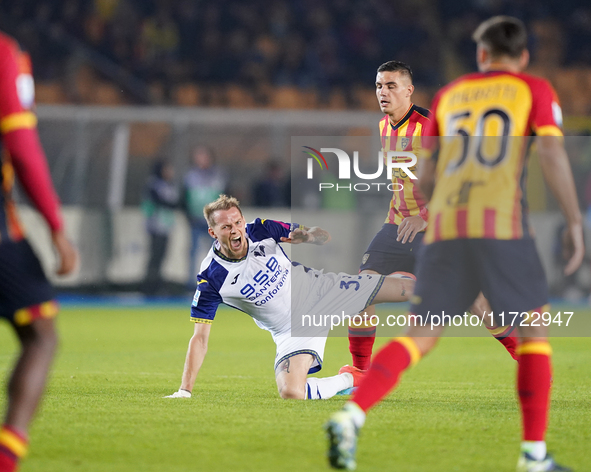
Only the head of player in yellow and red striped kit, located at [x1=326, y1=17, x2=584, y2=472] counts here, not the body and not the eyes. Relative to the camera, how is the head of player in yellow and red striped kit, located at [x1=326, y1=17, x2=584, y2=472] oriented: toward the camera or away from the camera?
away from the camera

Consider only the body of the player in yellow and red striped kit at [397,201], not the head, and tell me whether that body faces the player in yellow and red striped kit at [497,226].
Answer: no

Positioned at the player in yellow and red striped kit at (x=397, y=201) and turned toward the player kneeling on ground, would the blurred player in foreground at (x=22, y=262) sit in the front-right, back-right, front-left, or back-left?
front-left

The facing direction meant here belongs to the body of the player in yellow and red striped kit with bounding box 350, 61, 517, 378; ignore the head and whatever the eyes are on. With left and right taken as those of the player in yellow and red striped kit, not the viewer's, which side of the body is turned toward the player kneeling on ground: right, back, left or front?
front

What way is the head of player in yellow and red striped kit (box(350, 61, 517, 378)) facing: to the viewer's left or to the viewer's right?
to the viewer's left

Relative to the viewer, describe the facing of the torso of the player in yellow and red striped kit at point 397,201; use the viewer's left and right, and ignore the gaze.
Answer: facing the viewer and to the left of the viewer

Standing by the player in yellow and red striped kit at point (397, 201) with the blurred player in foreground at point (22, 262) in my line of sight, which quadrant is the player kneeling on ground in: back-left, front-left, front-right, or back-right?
front-right
